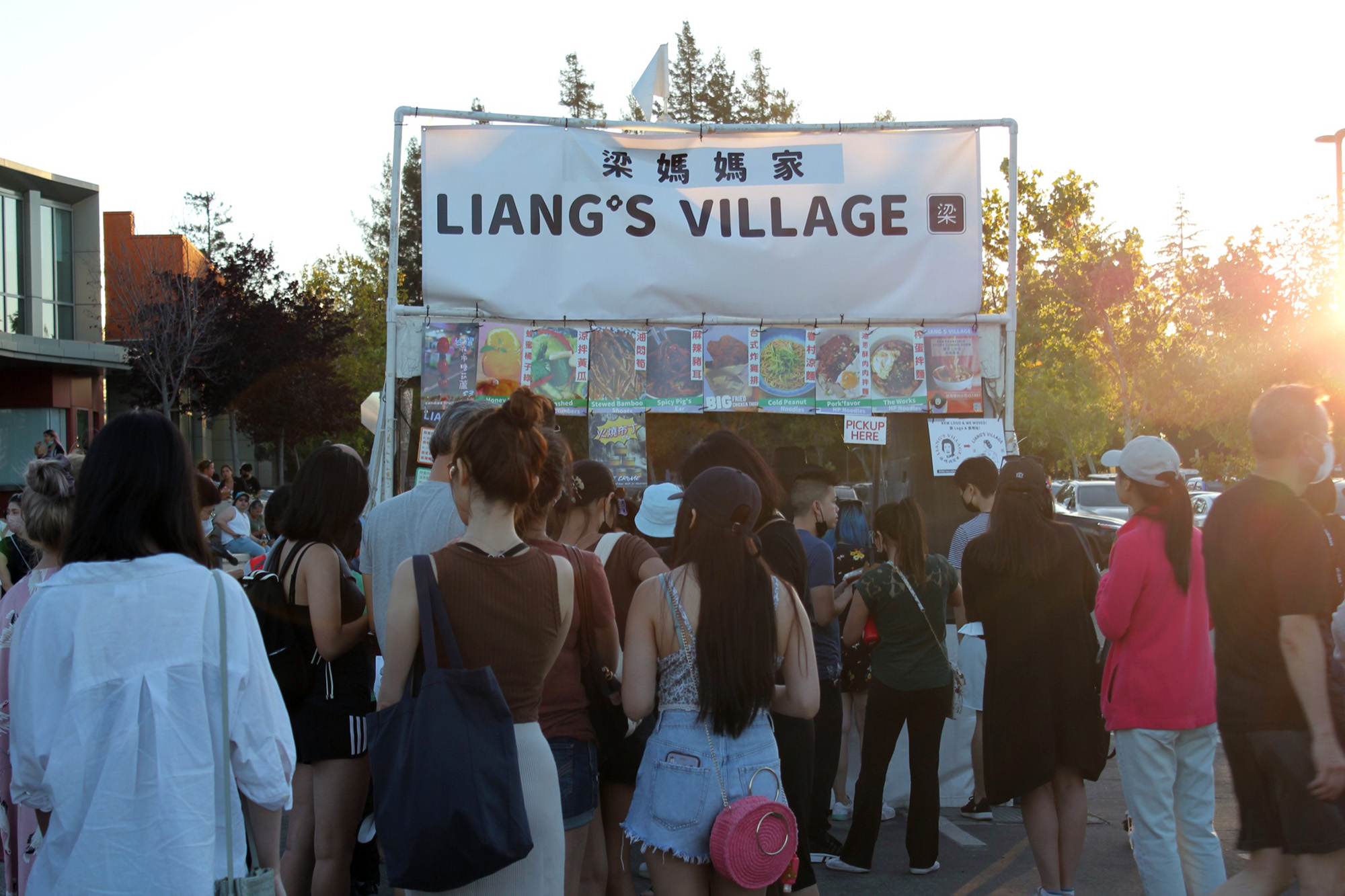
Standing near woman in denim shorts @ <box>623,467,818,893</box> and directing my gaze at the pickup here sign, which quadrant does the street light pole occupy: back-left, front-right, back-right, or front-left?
front-right

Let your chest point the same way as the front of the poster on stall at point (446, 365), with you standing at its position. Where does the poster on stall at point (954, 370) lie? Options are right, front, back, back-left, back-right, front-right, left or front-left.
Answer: left

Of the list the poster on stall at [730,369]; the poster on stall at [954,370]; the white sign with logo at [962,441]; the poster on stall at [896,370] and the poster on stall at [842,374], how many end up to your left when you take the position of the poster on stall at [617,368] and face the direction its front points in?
5

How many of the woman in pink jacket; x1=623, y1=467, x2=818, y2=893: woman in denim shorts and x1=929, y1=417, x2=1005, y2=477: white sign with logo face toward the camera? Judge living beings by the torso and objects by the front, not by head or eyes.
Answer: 1

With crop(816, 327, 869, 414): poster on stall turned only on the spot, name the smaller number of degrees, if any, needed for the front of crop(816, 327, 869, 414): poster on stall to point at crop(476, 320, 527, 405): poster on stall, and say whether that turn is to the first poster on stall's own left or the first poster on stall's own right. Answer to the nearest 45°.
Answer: approximately 90° to the first poster on stall's own right

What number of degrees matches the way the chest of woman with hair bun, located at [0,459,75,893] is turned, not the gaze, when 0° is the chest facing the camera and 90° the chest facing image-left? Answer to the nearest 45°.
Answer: approximately 180°

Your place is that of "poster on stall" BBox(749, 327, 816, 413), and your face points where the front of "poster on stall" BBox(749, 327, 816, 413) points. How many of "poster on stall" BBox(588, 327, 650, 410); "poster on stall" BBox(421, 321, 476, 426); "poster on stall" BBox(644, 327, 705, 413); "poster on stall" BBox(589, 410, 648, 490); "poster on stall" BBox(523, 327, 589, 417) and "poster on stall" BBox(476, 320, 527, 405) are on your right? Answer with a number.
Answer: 6

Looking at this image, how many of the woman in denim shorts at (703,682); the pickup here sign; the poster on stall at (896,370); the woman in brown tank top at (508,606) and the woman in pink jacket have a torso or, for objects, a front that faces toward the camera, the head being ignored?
2

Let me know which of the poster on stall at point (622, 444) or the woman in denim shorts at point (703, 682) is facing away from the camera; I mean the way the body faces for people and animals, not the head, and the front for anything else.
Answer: the woman in denim shorts

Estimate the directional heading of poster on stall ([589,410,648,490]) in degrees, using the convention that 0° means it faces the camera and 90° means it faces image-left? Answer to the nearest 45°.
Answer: approximately 0°

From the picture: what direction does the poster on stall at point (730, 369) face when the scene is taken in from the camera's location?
facing the viewer

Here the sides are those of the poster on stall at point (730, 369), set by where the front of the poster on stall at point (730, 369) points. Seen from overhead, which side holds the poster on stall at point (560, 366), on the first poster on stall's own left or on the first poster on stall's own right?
on the first poster on stall's own right

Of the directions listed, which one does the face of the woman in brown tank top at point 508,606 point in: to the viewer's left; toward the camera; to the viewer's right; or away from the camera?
away from the camera

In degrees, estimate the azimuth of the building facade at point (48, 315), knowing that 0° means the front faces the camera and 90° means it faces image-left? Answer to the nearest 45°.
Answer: approximately 315°

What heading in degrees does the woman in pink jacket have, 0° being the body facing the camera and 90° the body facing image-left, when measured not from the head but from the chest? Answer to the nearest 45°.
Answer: approximately 135°

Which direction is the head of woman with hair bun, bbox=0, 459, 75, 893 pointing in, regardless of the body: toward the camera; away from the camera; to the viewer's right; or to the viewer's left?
away from the camera

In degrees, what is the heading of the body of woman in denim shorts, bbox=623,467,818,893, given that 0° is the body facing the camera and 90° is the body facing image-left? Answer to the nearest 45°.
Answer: approximately 180°

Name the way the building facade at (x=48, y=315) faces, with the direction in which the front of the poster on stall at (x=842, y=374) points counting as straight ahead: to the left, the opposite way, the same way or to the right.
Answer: to the left

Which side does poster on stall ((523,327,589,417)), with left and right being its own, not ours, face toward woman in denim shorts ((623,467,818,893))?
front

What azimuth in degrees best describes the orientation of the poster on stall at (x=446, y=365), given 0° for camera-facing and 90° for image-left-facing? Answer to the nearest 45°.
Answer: approximately 0°
